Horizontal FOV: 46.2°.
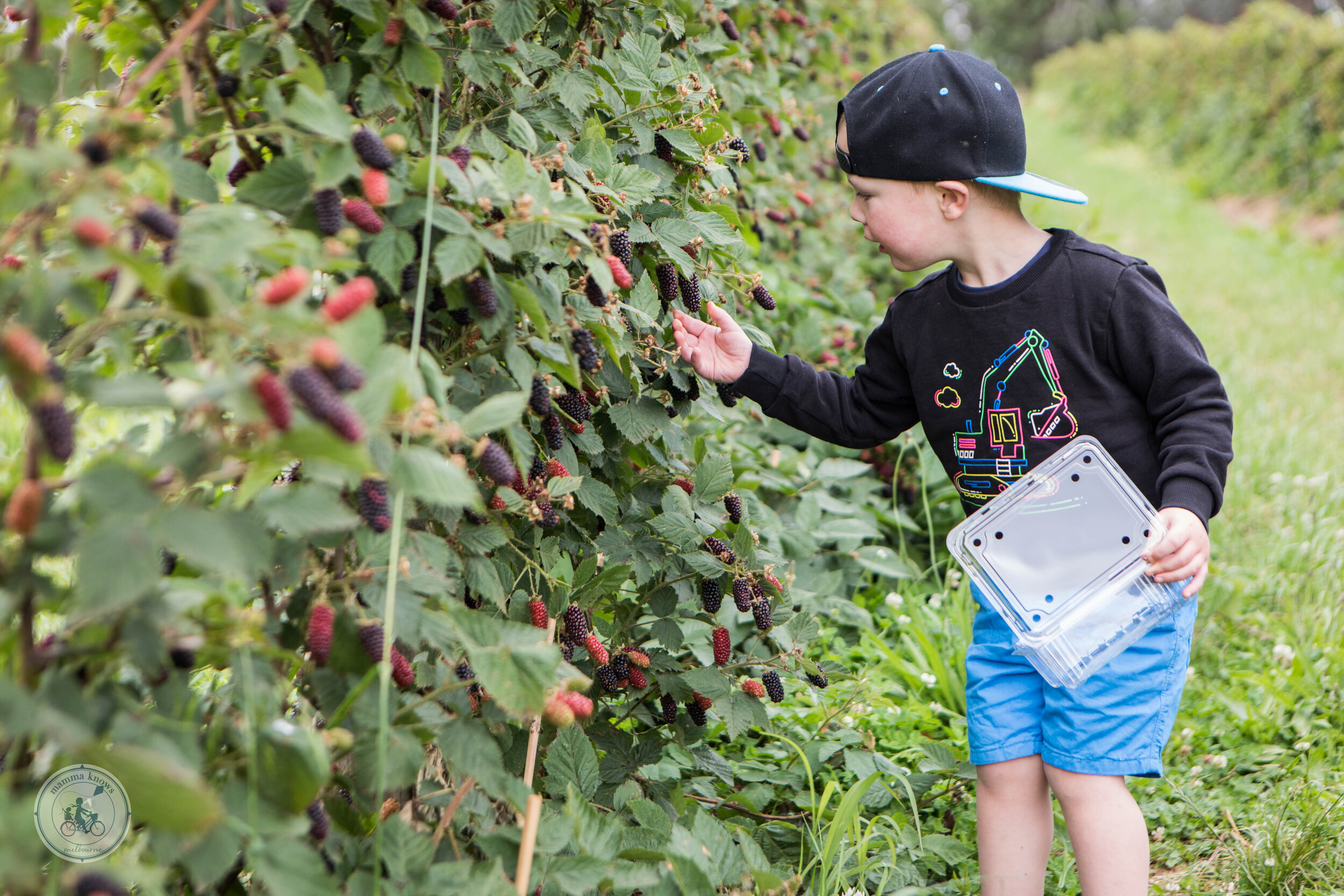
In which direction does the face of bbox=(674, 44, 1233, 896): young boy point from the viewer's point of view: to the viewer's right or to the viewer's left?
to the viewer's left

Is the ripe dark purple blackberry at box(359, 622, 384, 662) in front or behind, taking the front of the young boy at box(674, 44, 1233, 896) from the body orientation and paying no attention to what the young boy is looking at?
in front

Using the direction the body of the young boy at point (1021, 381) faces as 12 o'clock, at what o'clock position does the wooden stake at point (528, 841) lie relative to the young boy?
The wooden stake is roughly at 11 o'clock from the young boy.

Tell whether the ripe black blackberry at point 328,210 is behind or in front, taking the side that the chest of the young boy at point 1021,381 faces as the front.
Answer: in front

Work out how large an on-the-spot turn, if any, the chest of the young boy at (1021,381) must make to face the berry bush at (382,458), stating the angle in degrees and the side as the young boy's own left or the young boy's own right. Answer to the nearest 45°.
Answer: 0° — they already face it

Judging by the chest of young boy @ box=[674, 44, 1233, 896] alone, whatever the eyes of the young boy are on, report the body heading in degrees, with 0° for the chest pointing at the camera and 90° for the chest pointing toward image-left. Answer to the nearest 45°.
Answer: approximately 45°

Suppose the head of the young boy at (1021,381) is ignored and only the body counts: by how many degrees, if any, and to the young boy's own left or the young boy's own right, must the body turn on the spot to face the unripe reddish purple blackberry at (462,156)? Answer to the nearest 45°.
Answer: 0° — they already face it
